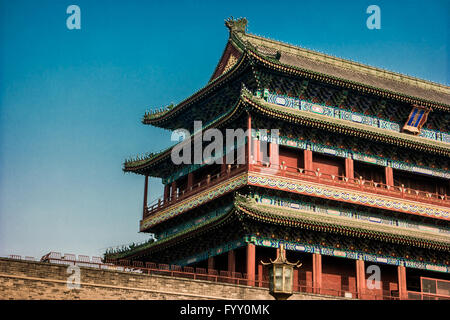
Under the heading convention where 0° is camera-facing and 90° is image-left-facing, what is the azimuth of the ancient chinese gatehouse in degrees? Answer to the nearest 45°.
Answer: approximately 315°
